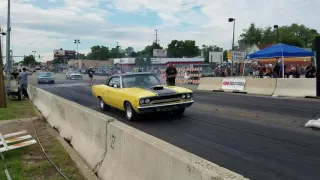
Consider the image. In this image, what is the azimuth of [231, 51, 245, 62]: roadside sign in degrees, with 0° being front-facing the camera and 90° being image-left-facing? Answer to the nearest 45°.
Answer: approximately 0°

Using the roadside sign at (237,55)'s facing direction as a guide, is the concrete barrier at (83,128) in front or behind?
in front

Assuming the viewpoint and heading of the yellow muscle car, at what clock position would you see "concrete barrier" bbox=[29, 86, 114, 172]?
The concrete barrier is roughly at 2 o'clock from the yellow muscle car.

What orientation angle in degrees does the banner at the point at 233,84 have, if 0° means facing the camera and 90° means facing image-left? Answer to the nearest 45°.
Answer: approximately 0°

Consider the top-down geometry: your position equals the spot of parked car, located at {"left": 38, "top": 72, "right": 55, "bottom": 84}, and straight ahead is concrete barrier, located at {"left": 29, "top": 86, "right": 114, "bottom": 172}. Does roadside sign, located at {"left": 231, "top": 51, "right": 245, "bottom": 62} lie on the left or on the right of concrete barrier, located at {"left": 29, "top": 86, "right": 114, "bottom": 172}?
left

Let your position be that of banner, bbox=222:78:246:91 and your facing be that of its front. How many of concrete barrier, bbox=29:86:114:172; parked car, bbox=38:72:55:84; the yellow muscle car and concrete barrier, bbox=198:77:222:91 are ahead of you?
2

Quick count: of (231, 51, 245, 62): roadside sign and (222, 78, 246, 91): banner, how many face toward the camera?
2
